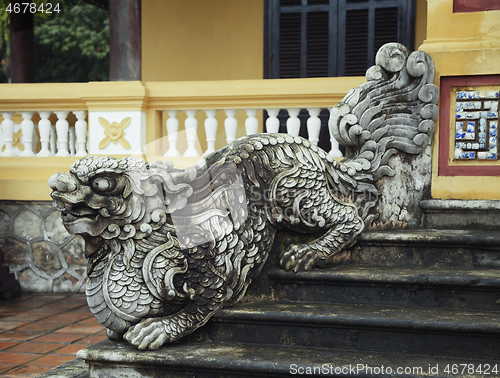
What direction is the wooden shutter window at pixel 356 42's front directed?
toward the camera

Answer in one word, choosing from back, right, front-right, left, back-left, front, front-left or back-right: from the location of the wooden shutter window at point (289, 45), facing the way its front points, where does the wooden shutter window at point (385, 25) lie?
left

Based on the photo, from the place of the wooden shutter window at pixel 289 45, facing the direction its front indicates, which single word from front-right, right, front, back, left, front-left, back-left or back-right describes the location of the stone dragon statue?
front

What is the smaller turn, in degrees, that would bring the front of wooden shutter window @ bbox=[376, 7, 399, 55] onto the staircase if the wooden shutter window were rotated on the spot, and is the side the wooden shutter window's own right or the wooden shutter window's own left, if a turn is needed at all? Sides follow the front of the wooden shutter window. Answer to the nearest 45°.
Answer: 0° — it already faces it

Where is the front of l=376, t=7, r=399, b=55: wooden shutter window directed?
toward the camera

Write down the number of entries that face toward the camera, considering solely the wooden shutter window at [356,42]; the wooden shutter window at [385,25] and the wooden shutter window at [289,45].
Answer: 3

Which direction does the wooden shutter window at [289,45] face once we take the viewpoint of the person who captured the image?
facing the viewer

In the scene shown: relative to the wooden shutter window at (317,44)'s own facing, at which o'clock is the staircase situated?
The staircase is roughly at 12 o'clock from the wooden shutter window.

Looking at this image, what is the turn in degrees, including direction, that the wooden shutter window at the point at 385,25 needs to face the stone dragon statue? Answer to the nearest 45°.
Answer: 0° — it already faces it

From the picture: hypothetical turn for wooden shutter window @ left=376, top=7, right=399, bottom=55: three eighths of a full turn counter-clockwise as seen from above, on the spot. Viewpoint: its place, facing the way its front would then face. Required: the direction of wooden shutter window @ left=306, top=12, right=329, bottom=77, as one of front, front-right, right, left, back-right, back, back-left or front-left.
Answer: back-left
